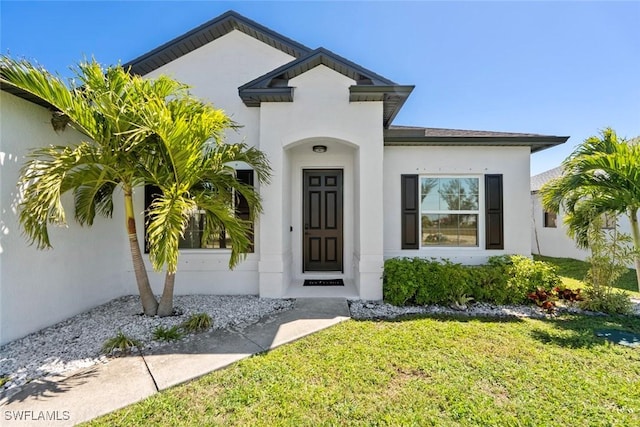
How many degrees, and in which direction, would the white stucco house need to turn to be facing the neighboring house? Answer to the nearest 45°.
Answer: approximately 135° to its left

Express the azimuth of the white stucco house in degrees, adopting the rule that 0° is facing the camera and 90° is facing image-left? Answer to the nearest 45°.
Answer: approximately 0°

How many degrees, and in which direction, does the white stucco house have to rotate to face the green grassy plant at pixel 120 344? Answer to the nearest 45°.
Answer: approximately 45° to its right

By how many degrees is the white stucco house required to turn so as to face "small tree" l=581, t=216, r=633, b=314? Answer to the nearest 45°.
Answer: approximately 90° to its left

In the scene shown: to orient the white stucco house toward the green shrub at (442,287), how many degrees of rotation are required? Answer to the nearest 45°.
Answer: approximately 45° to its left
